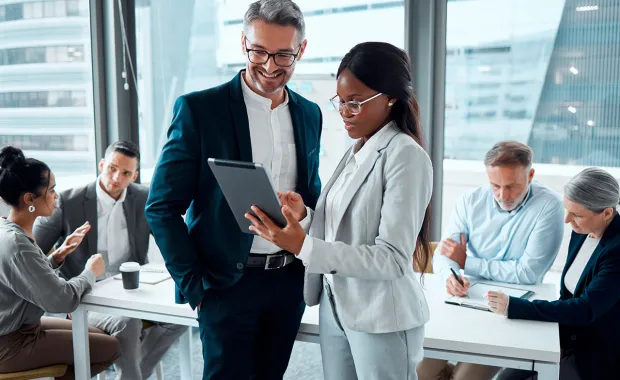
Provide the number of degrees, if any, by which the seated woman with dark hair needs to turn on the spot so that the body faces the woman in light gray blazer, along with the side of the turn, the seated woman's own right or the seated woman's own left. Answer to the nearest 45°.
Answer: approximately 45° to the seated woman's own right

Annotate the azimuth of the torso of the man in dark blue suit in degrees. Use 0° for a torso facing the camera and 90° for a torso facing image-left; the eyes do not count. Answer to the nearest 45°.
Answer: approximately 315°

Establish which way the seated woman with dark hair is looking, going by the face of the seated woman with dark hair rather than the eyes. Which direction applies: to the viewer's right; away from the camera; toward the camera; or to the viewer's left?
to the viewer's right

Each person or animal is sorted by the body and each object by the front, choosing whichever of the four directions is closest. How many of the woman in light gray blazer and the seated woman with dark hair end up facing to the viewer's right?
1

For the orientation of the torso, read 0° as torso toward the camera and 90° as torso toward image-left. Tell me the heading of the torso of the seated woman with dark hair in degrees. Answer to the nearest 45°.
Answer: approximately 270°
